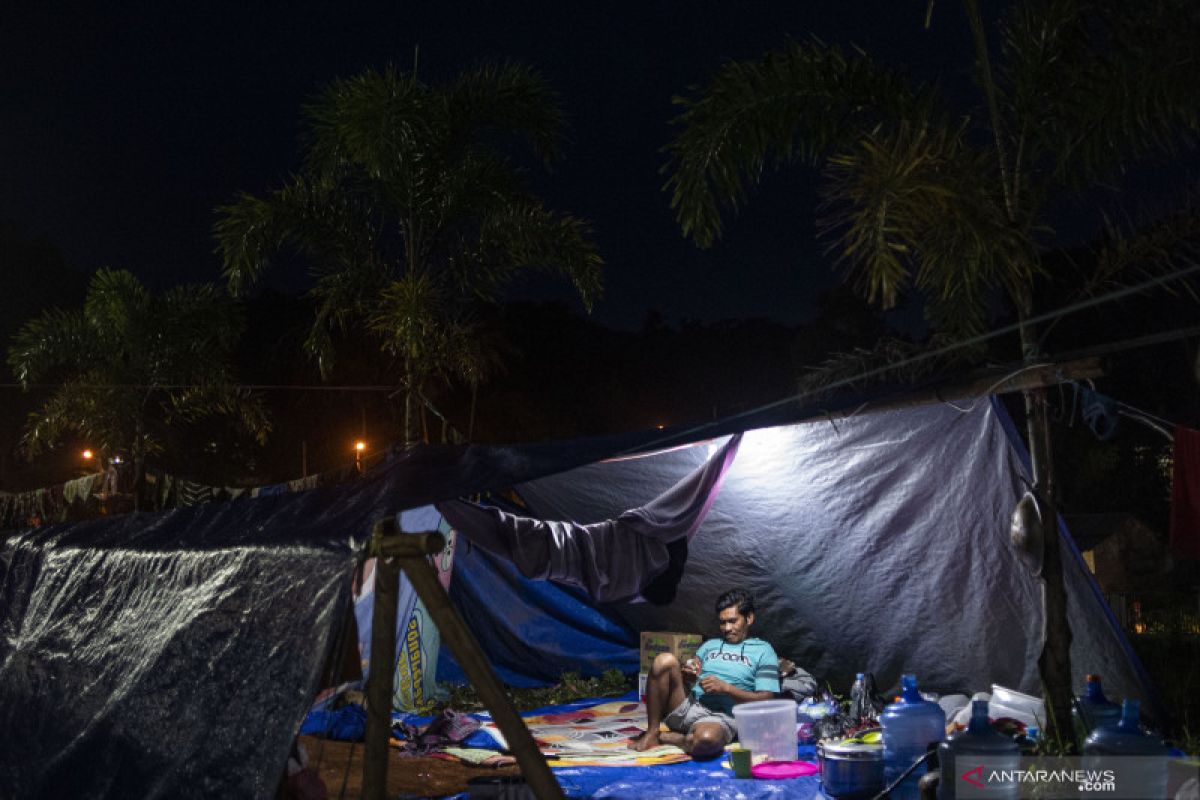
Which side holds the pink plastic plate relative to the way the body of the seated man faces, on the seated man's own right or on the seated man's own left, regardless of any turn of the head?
on the seated man's own left

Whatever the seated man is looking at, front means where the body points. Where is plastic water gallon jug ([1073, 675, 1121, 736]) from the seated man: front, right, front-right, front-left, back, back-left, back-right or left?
left

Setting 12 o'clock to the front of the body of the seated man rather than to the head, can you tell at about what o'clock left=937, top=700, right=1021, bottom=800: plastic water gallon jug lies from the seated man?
The plastic water gallon jug is roughly at 10 o'clock from the seated man.

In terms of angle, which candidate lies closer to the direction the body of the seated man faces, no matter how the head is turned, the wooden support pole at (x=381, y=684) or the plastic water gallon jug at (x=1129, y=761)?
the wooden support pole

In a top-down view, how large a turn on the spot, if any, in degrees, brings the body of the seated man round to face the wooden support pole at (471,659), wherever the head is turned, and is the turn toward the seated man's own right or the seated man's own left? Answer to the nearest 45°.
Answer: approximately 45° to the seated man's own left

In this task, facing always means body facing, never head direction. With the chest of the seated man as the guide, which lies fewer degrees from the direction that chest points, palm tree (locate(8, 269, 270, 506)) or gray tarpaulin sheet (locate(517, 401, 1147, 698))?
the palm tree

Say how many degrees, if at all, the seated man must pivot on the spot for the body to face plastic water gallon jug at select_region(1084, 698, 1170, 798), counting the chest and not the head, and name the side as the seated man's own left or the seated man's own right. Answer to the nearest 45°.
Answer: approximately 90° to the seated man's own left

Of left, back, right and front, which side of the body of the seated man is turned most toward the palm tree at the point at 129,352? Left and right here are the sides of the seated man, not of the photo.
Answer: right

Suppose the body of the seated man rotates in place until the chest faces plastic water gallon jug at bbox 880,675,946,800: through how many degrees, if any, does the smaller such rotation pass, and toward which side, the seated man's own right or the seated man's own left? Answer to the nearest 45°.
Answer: approximately 90° to the seated man's own left

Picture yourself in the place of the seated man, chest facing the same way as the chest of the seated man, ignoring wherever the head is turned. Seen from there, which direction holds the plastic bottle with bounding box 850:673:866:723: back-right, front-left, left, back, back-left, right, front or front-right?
back-left

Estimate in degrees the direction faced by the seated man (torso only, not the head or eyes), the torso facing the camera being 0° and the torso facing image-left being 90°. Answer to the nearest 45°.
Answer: approximately 45°
